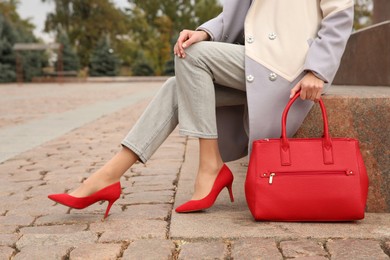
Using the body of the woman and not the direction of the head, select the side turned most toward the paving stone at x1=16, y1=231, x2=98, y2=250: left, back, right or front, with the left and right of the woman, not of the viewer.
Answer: front

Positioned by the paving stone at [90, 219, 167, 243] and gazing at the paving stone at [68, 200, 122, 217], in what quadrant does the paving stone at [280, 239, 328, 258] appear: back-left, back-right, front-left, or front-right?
back-right

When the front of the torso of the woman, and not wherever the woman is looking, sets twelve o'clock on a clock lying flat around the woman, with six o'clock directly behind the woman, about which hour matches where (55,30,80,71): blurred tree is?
The blurred tree is roughly at 4 o'clock from the woman.

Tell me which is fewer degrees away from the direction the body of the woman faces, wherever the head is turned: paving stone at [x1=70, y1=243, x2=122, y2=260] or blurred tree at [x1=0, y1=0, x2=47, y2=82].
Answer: the paving stone

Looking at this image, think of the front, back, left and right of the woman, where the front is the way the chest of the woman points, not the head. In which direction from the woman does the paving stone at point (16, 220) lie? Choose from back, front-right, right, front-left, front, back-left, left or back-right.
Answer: front-right

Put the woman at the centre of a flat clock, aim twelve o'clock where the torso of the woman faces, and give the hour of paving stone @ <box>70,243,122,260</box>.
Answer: The paving stone is roughly at 12 o'clock from the woman.

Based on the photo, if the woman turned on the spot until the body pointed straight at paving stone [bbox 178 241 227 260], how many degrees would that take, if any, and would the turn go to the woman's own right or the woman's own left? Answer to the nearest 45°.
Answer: approximately 45° to the woman's own left

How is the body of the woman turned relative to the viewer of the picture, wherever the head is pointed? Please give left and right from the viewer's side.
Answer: facing the viewer and to the left of the viewer
